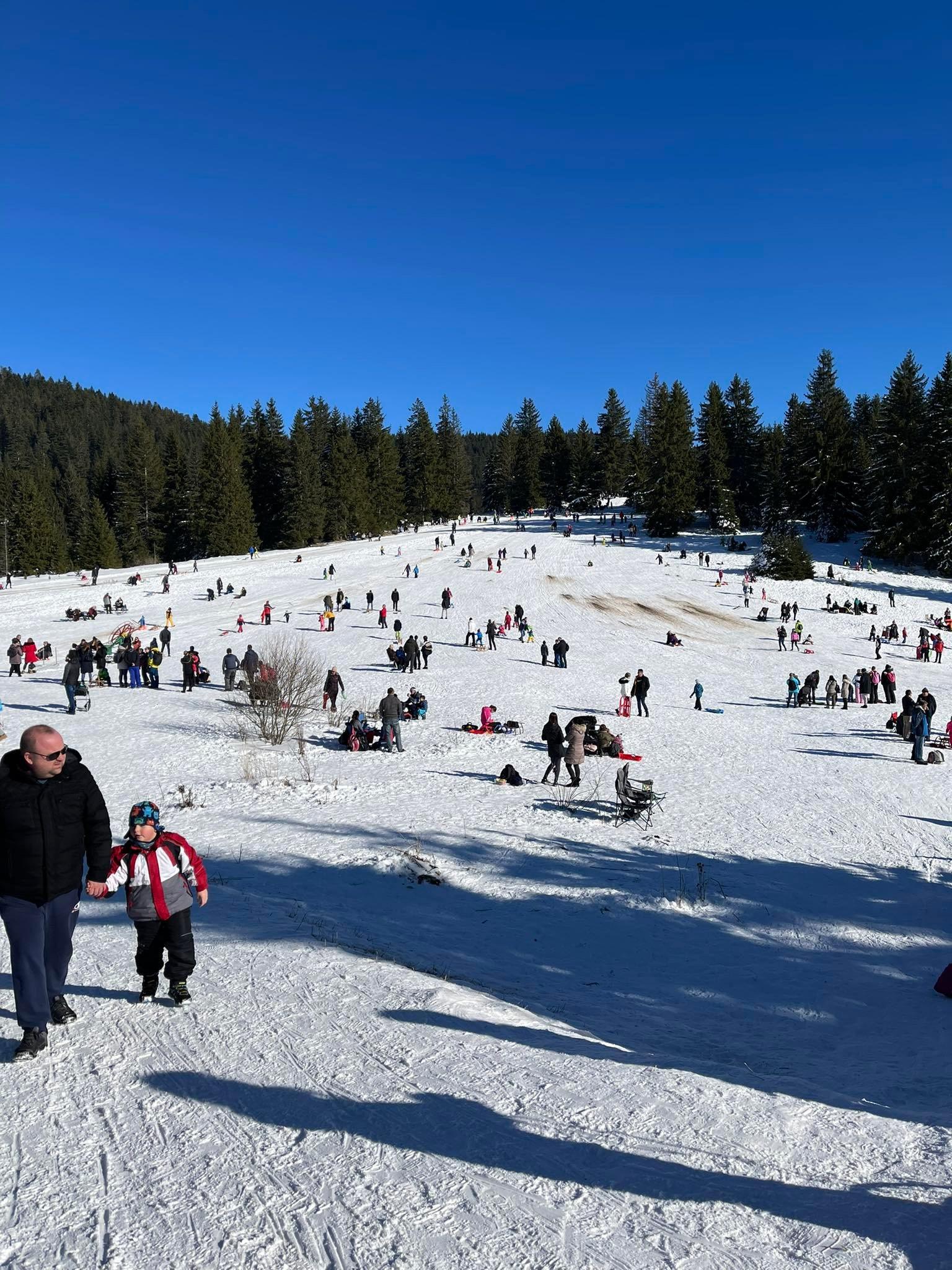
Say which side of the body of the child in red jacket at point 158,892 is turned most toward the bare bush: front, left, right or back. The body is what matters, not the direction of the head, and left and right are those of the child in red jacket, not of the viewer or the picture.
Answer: back

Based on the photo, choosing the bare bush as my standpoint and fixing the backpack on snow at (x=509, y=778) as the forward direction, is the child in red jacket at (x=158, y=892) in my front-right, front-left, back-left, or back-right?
front-right

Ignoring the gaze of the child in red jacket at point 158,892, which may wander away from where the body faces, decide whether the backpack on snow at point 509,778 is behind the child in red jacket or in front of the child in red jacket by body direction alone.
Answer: behind

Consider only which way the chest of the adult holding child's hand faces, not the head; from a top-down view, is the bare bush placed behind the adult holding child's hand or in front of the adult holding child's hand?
behind

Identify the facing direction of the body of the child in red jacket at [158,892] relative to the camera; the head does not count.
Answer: toward the camera

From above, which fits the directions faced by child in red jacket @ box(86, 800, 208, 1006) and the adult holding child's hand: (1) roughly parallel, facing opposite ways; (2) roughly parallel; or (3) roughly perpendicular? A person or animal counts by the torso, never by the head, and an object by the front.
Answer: roughly parallel

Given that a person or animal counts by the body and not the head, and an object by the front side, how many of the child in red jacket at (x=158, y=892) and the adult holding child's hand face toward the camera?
2
